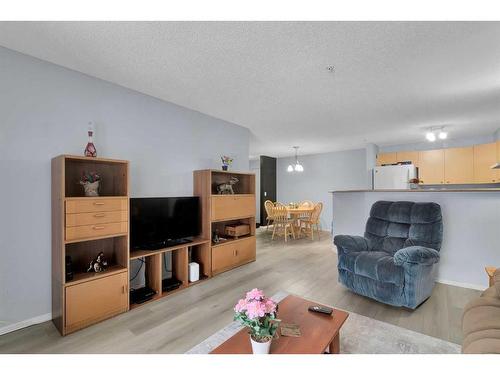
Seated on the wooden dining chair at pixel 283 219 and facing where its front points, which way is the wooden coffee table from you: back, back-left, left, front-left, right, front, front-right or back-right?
back-right

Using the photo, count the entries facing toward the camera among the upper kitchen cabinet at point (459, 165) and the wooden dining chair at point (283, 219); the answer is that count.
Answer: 1

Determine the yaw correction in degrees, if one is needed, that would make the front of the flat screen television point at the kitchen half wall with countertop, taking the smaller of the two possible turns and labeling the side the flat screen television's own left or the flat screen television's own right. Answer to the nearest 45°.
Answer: approximately 45° to the flat screen television's own left

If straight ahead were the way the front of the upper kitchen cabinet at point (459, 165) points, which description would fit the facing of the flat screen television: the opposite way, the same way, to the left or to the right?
to the left

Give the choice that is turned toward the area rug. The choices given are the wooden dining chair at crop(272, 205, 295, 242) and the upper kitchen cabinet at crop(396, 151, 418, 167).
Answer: the upper kitchen cabinet

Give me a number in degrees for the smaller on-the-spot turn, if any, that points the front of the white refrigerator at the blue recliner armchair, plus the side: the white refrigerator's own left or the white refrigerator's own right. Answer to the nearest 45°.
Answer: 0° — it already faces it

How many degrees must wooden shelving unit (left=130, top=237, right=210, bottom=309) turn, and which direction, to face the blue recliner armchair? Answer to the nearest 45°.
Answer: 0° — it already faces it

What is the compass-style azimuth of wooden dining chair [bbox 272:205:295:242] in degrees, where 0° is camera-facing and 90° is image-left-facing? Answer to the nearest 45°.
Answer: approximately 225°

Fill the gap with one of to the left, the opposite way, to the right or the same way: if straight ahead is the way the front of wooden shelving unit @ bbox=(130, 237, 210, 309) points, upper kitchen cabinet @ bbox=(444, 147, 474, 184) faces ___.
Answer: to the right

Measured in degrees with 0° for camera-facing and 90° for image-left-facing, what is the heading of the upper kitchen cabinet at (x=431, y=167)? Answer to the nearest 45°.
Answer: approximately 0°

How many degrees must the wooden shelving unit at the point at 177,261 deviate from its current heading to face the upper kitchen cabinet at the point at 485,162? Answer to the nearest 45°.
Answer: approximately 45° to its left

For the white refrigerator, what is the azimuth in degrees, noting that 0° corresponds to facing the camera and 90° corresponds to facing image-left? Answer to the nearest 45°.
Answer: approximately 0°

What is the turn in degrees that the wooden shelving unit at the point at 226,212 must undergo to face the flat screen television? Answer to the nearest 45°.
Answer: approximately 90° to its right

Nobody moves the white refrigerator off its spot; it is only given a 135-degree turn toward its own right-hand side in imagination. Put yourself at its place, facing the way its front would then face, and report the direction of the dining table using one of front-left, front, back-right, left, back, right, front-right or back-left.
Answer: front-left

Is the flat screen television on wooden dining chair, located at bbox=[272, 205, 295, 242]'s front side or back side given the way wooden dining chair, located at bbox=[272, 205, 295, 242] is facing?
on the back side
